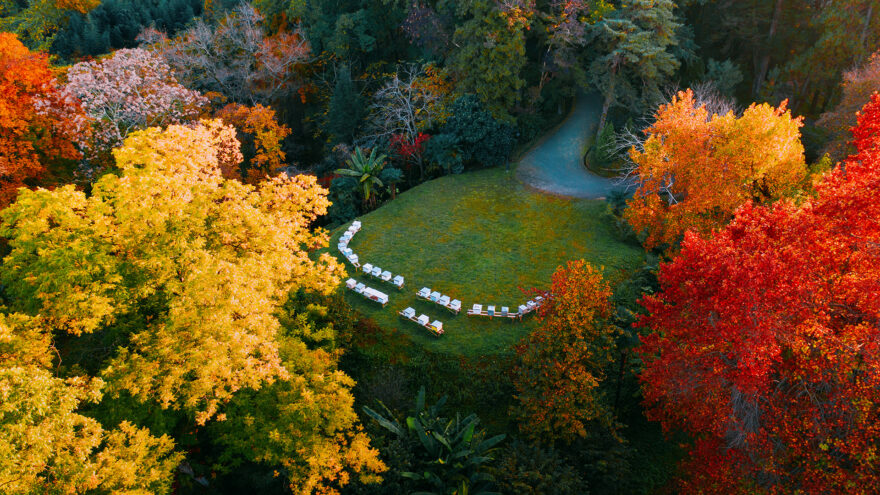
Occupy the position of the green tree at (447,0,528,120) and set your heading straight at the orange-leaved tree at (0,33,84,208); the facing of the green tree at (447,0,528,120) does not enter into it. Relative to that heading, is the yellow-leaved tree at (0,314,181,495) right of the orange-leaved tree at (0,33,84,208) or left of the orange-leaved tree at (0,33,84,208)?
left

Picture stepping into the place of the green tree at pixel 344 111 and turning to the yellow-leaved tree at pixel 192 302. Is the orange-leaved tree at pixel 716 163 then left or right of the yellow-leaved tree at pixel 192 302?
left
